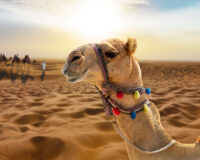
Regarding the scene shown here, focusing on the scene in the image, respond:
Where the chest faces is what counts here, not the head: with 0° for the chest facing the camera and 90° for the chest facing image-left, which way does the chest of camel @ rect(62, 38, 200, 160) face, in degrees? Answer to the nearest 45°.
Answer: approximately 90°

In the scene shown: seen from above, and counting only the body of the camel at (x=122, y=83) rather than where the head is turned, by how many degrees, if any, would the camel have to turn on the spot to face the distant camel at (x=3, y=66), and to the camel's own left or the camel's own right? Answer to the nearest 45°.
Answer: approximately 45° to the camel's own right

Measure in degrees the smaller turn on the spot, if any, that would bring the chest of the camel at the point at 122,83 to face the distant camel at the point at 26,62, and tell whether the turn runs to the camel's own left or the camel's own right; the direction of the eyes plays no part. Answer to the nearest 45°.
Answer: approximately 45° to the camel's own right
